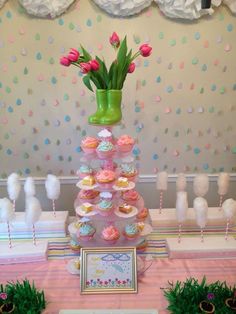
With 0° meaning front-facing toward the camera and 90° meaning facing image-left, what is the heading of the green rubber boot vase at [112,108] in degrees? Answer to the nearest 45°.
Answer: approximately 45°

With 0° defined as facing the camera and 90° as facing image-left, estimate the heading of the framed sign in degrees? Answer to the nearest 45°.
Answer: approximately 0°
